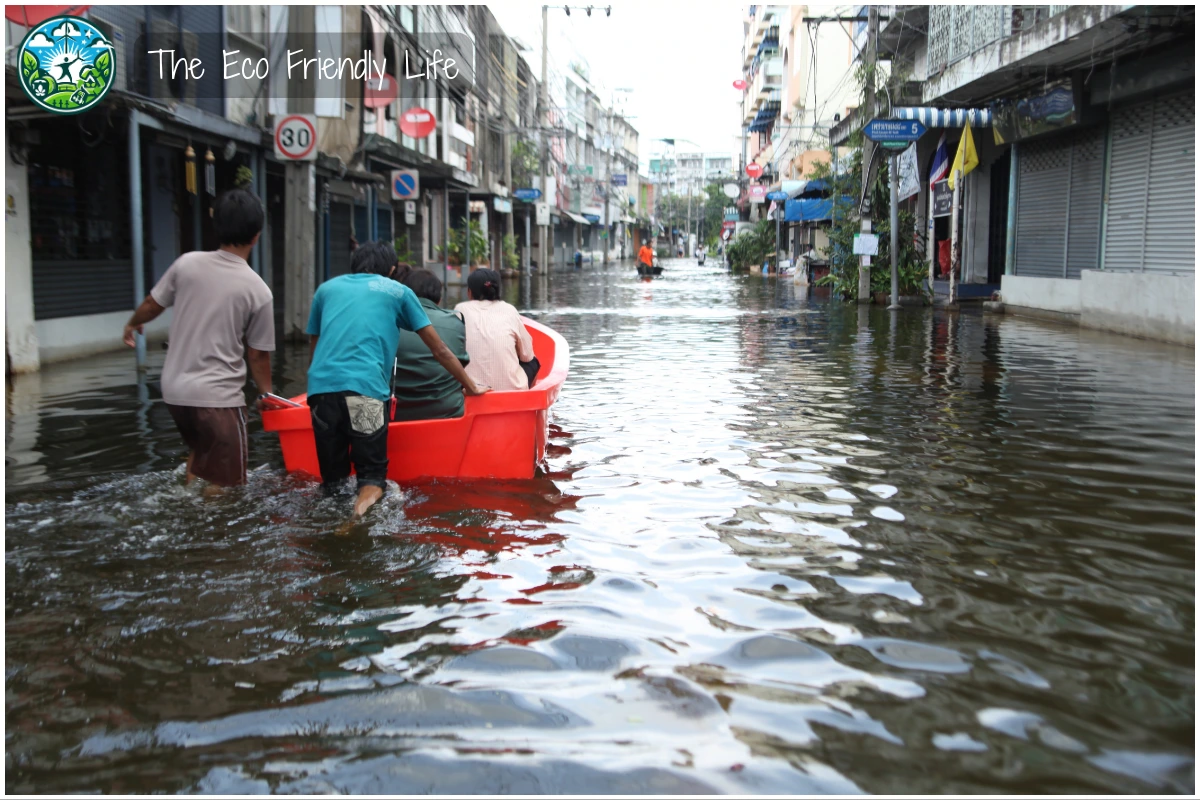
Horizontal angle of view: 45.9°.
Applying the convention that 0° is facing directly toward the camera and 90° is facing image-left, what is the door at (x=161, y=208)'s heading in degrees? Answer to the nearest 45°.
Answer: approximately 315°

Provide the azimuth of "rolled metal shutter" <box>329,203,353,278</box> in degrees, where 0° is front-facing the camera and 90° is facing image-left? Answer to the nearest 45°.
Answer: approximately 315°

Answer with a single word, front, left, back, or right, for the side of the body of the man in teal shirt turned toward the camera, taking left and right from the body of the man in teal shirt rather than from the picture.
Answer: back

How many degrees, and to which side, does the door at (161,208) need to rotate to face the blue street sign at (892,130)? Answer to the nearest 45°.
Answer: approximately 45° to its left

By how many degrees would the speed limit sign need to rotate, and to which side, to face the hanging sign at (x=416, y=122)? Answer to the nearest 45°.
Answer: approximately 180°

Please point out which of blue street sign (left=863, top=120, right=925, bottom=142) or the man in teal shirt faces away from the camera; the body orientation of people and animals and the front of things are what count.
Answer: the man in teal shirt

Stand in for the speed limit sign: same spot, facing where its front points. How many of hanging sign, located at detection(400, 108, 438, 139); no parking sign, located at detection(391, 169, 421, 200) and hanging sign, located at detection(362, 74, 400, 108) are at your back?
3

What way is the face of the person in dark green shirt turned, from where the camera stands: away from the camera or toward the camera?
away from the camera

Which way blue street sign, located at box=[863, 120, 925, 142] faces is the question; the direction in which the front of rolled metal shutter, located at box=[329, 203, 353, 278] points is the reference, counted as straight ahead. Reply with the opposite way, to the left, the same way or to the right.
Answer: to the right
